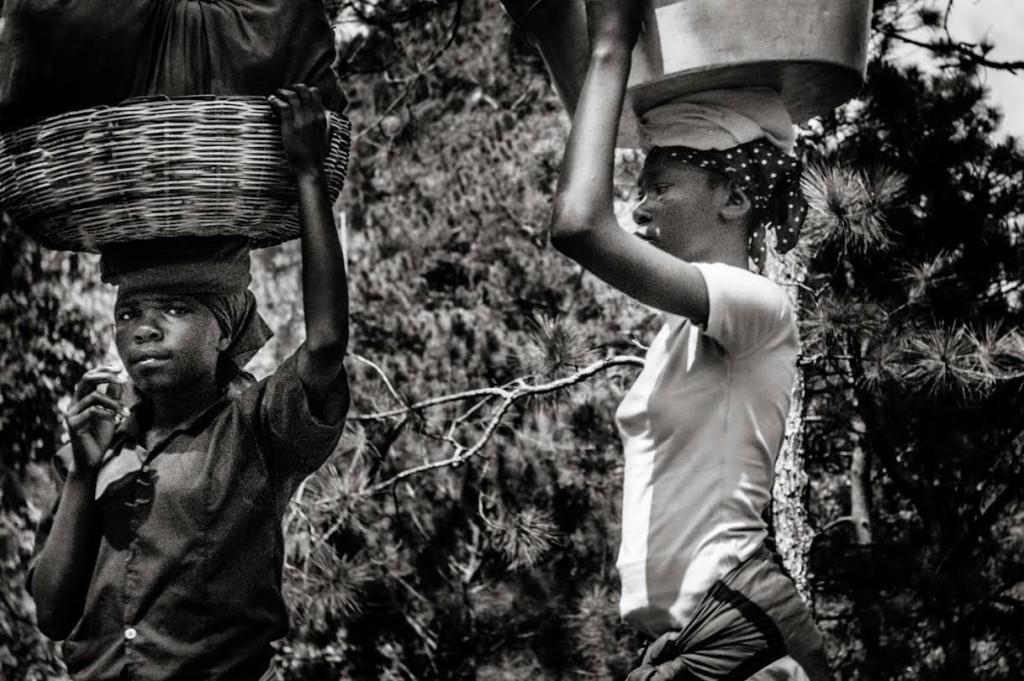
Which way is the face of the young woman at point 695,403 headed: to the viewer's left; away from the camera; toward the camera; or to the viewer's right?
to the viewer's left

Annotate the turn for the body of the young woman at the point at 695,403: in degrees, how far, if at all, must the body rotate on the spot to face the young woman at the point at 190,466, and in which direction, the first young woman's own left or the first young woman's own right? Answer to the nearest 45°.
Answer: approximately 45° to the first young woman's own right

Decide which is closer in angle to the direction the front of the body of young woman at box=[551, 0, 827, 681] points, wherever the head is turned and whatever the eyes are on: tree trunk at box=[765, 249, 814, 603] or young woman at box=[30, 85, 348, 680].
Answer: the young woman

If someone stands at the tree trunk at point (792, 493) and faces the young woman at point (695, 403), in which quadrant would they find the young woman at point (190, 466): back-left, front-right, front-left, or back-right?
front-right

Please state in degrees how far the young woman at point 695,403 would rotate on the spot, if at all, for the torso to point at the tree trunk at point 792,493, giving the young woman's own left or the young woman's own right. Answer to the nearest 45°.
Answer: approximately 90° to the young woman's own right

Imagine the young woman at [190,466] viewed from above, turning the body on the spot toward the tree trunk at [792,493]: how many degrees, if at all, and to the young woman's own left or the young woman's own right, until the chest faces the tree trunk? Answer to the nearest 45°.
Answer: approximately 180°

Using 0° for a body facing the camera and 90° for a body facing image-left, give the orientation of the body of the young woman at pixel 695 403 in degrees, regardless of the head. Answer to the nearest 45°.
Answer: approximately 90°

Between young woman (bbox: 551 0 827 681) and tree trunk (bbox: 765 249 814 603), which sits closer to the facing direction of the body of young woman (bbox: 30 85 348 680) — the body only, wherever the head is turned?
the young woman

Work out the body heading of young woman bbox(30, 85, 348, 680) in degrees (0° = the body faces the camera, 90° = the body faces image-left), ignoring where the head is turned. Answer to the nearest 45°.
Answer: approximately 45°

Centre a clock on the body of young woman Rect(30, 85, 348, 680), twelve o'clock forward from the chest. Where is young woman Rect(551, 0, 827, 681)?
young woman Rect(551, 0, 827, 681) is roughly at 9 o'clock from young woman Rect(30, 85, 348, 680).
